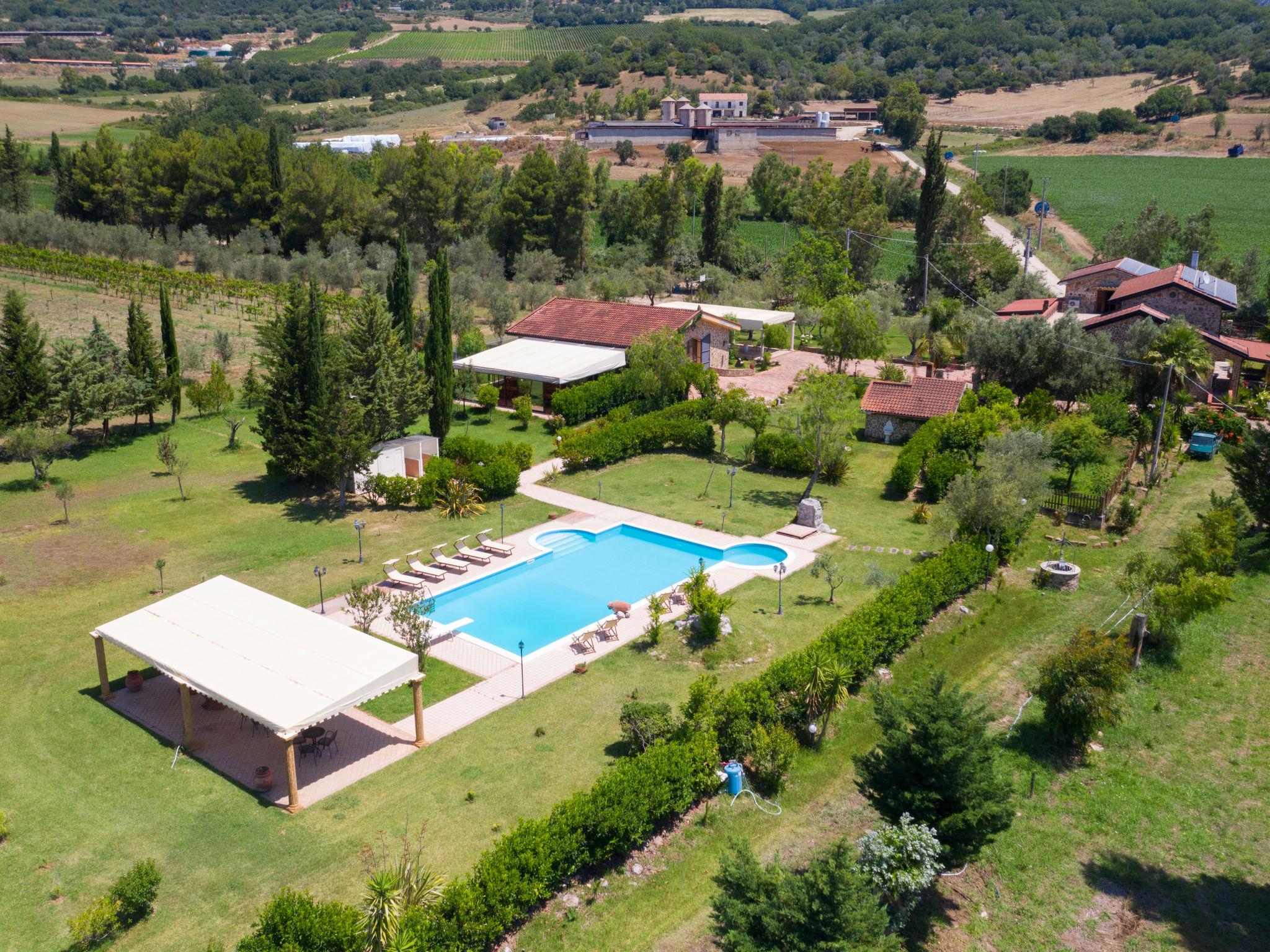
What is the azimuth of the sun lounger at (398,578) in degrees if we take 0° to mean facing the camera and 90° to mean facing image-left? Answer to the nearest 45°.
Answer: approximately 315°

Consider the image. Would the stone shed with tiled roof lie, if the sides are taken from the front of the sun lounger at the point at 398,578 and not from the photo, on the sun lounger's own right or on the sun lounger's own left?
on the sun lounger's own left

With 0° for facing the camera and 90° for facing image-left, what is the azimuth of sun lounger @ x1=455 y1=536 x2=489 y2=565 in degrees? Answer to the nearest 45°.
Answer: approximately 315°

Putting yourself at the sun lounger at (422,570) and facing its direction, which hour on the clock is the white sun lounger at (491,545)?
The white sun lounger is roughly at 9 o'clock from the sun lounger.

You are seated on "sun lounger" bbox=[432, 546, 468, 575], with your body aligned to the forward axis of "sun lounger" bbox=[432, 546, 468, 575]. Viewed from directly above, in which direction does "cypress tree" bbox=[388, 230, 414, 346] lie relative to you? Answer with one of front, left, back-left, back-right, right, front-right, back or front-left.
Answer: back-left

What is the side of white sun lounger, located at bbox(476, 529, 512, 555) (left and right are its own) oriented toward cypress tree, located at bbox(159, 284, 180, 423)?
back

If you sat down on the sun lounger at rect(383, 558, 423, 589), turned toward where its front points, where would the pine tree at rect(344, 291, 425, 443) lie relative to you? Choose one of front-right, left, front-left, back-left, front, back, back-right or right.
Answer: back-left

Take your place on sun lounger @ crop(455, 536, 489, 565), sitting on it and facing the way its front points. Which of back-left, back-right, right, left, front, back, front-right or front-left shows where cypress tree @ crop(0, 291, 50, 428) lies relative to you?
back

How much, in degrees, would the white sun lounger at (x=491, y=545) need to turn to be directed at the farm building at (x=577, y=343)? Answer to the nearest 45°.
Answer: approximately 135° to its left

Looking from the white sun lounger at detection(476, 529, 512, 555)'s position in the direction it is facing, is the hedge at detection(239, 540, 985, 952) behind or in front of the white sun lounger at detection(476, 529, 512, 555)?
in front
